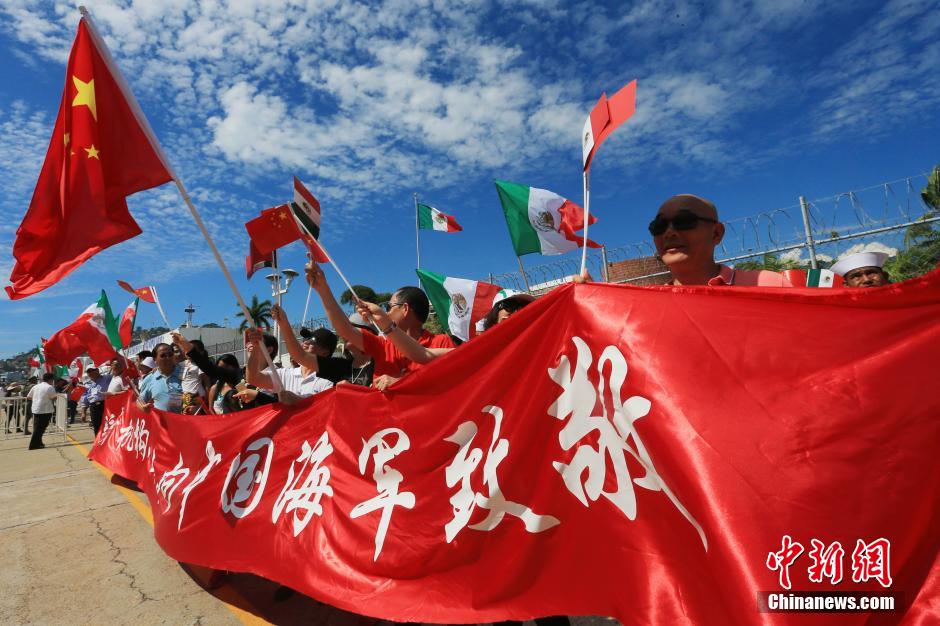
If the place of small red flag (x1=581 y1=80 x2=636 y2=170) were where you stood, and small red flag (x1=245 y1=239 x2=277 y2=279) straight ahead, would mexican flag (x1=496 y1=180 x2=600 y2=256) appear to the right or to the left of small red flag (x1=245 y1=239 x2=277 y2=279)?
right

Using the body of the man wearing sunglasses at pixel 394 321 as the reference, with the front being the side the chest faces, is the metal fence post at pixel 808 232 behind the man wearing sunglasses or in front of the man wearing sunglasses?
behind

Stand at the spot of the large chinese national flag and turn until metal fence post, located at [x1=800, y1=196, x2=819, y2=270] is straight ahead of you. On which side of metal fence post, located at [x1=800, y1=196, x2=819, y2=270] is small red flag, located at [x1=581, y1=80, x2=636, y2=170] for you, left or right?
right

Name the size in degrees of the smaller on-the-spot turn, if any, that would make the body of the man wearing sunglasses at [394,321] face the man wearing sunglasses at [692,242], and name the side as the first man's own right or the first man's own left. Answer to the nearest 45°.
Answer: approximately 135° to the first man's own left

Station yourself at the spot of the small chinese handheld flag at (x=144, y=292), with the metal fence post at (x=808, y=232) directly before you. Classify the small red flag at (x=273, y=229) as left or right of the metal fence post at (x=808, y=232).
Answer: right

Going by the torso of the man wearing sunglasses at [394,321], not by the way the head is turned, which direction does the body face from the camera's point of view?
to the viewer's left
